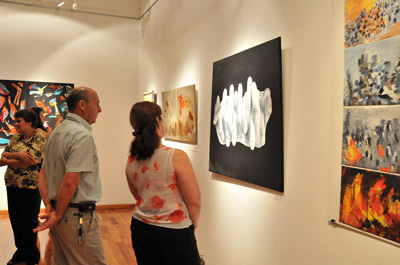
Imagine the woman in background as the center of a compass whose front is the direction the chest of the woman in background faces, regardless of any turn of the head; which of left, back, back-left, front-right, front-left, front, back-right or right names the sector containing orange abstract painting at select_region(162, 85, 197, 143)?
back-left

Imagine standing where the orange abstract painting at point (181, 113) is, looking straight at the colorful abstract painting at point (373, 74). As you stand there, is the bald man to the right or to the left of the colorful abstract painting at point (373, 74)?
right

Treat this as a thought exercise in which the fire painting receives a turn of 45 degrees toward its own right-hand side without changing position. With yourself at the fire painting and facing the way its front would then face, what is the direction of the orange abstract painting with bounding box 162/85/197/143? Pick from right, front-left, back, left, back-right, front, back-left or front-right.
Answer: front-right

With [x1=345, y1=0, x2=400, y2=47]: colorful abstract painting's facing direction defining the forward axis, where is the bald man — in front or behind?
in front

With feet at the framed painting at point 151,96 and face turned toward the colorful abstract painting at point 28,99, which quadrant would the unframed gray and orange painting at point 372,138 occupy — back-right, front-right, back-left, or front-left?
back-left

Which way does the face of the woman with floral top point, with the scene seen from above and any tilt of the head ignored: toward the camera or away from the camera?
away from the camera

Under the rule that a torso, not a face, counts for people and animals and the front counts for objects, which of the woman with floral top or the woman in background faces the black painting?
the woman with floral top

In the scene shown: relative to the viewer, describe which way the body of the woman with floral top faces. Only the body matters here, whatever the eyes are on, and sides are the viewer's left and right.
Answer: facing away from the viewer and to the right of the viewer

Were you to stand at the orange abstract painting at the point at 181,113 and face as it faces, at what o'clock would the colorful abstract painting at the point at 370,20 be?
The colorful abstract painting is roughly at 10 o'clock from the orange abstract painting.
